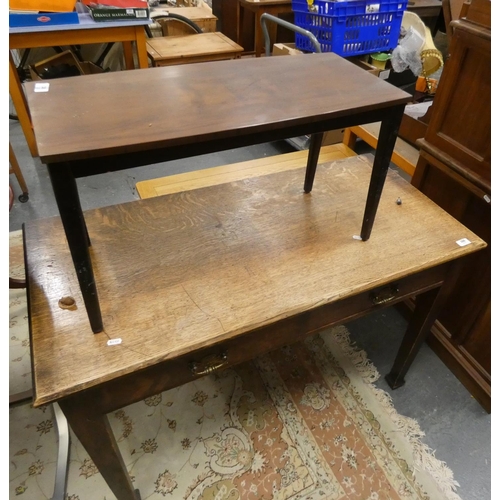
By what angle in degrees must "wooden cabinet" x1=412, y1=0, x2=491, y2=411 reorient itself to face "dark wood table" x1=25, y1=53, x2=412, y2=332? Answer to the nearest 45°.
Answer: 0° — it already faces it

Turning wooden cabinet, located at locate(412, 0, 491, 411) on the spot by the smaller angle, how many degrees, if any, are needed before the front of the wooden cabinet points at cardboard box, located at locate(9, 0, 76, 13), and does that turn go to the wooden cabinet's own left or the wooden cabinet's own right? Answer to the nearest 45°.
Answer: approximately 45° to the wooden cabinet's own right

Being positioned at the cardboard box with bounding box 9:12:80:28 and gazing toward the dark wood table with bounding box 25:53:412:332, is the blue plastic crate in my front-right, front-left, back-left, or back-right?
front-left

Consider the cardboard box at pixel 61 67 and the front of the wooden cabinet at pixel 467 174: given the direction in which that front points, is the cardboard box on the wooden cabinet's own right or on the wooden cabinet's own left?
on the wooden cabinet's own right

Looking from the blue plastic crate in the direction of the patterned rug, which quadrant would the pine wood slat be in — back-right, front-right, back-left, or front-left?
front-right

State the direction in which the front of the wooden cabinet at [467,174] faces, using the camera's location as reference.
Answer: facing the viewer and to the left of the viewer

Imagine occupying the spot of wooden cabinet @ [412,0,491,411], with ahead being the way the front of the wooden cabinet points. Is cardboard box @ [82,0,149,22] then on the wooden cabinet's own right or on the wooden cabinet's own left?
on the wooden cabinet's own right

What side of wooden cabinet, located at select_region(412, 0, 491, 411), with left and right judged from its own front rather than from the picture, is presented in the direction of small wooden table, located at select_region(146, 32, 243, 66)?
right

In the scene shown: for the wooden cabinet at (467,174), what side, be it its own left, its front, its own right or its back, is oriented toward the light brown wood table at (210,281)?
front

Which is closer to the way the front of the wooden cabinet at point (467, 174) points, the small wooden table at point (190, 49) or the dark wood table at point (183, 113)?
the dark wood table

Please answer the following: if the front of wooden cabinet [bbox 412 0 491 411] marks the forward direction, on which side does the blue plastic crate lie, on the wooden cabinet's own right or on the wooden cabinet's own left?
on the wooden cabinet's own right

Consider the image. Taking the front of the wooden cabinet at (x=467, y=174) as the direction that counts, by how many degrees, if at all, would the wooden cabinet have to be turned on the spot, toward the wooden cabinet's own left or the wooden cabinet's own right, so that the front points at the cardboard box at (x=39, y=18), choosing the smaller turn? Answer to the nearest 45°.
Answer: approximately 45° to the wooden cabinet's own right

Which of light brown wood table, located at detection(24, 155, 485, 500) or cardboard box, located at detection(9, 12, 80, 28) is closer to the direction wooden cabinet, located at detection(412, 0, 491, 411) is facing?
the light brown wood table
